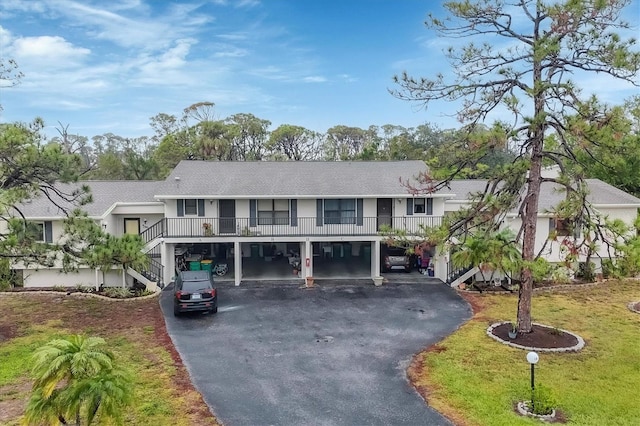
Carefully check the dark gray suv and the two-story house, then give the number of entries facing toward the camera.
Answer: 1

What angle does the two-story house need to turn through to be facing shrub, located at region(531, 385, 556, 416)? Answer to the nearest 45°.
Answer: approximately 45° to its left

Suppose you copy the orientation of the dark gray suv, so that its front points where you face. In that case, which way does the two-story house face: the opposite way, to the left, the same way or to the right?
the opposite way

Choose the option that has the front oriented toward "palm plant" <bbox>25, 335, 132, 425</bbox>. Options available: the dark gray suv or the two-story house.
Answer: the two-story house

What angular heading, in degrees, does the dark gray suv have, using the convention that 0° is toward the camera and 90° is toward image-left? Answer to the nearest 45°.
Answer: approximately 180°

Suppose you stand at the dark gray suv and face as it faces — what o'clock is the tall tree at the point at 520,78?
The tall tree is roughly at 4 o'clock from the dark gray suv.

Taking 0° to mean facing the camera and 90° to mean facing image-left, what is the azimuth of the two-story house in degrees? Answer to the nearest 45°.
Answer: approximately 0°

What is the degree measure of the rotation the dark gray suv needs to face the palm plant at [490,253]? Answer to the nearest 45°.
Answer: approximately 135° to its right

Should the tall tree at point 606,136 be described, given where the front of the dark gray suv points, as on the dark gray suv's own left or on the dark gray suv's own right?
on the dark gray suv's own right

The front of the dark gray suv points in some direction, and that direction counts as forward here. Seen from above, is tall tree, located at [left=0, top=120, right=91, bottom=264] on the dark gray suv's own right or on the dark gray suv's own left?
on the dark gray suv's own left
